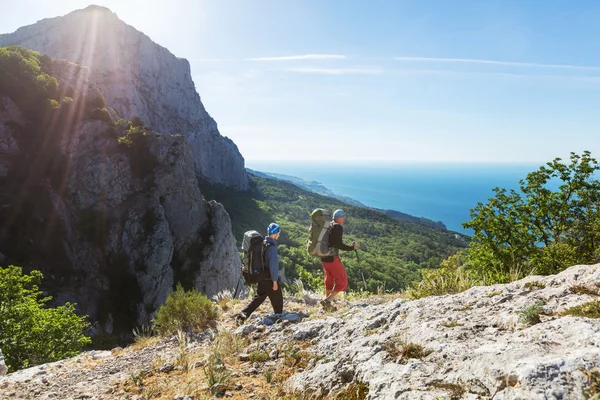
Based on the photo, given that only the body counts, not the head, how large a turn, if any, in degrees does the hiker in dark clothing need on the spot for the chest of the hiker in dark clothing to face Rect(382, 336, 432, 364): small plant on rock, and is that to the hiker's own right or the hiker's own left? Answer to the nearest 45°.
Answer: approximately 90° to the hiker's own right

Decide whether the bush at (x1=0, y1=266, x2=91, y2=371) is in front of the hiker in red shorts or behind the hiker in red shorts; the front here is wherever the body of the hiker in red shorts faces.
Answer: behind

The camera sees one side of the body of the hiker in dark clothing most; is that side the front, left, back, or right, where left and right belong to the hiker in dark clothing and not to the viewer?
right

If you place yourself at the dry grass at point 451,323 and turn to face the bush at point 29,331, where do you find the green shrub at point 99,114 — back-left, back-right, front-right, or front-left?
front-right

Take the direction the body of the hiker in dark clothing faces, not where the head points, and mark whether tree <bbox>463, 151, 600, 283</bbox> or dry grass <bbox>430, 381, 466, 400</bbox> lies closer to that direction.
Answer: the tree

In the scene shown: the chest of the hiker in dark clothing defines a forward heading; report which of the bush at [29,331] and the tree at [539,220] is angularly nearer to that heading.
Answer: the tree

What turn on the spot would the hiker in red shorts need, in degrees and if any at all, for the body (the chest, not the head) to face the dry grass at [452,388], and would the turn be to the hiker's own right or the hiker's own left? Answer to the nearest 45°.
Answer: approximately 90° to the hiker's own right

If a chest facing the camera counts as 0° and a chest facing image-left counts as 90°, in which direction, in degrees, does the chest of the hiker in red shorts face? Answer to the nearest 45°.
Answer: approximately 270°

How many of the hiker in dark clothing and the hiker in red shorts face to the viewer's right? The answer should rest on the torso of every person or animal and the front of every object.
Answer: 2

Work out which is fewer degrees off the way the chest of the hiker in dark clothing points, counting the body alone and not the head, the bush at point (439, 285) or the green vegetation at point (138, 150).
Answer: the bush

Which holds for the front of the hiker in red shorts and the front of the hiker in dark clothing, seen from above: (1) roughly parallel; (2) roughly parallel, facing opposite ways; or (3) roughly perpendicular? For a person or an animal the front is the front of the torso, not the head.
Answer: roughly parallel

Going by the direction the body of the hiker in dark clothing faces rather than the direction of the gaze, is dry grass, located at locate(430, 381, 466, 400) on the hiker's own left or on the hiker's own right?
on the hiker's own right

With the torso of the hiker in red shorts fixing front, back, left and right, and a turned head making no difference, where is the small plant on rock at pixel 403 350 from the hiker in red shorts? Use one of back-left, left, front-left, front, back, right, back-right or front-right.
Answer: right
